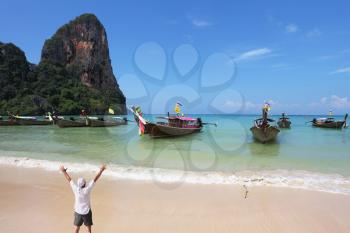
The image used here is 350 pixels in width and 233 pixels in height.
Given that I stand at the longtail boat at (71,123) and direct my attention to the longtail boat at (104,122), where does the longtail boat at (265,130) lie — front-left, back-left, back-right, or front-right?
front-right

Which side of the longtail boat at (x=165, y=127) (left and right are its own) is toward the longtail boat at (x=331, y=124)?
back

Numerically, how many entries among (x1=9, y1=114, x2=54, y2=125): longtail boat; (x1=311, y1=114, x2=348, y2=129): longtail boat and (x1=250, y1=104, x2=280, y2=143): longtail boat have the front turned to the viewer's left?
1

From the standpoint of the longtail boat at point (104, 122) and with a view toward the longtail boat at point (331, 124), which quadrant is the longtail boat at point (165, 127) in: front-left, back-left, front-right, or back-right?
front-right

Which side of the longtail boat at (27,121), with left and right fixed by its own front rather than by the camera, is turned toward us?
left

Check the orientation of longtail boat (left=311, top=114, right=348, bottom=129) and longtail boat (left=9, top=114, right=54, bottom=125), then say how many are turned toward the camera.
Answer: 0

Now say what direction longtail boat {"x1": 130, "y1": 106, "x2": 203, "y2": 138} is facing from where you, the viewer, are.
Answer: facing the viewer and to the left of the viewer

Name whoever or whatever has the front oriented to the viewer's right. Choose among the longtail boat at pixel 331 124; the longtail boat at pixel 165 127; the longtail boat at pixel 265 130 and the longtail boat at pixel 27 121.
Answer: the longtail boat at pixel 331 124

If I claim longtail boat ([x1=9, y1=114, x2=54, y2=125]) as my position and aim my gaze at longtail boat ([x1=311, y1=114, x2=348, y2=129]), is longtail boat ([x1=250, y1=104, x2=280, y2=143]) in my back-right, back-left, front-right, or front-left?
front-right
